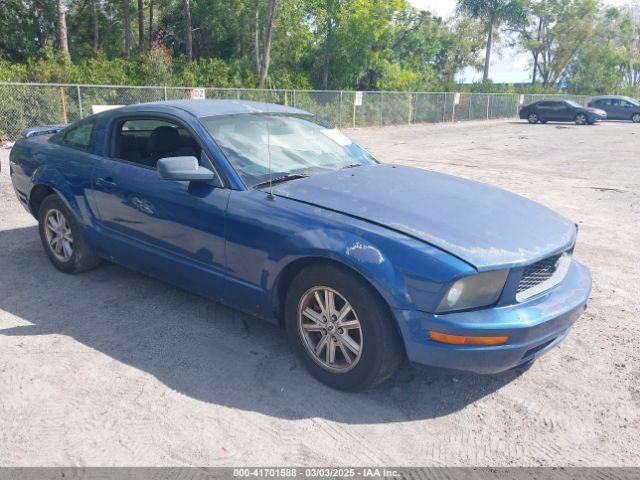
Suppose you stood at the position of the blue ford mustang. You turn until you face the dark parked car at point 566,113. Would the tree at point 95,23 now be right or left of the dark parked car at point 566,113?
left

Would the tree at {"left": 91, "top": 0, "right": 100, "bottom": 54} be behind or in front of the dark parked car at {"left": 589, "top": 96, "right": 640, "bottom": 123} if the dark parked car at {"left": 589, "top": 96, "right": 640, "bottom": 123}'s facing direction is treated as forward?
behind

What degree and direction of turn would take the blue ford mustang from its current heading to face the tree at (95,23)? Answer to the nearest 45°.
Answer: approximately 135° to its left

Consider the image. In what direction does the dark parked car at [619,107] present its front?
to the viewer's right

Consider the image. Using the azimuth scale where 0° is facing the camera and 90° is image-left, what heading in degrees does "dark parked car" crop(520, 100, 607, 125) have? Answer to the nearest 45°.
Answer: approximately 315°

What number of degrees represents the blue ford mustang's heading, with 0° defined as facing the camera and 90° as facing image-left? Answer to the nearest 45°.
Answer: approximately 315°
